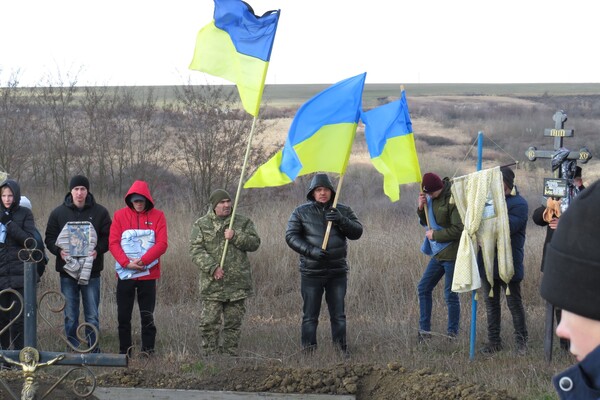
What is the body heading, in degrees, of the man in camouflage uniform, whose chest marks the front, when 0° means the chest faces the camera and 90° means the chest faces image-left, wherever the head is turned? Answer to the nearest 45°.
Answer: approximately 0°

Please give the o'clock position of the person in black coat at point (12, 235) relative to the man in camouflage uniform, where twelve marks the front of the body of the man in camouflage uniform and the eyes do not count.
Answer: The person in black coat is roughly at 3 o'clock from the man in camouflage uniform.

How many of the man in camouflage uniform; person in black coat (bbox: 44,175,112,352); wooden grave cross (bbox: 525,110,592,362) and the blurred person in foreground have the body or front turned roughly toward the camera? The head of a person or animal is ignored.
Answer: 3

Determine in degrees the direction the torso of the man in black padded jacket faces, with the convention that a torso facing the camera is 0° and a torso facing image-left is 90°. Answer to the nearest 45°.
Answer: approximately 0°

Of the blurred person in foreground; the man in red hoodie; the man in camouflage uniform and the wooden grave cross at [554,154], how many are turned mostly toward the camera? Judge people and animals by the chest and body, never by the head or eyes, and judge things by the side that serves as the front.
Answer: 3
